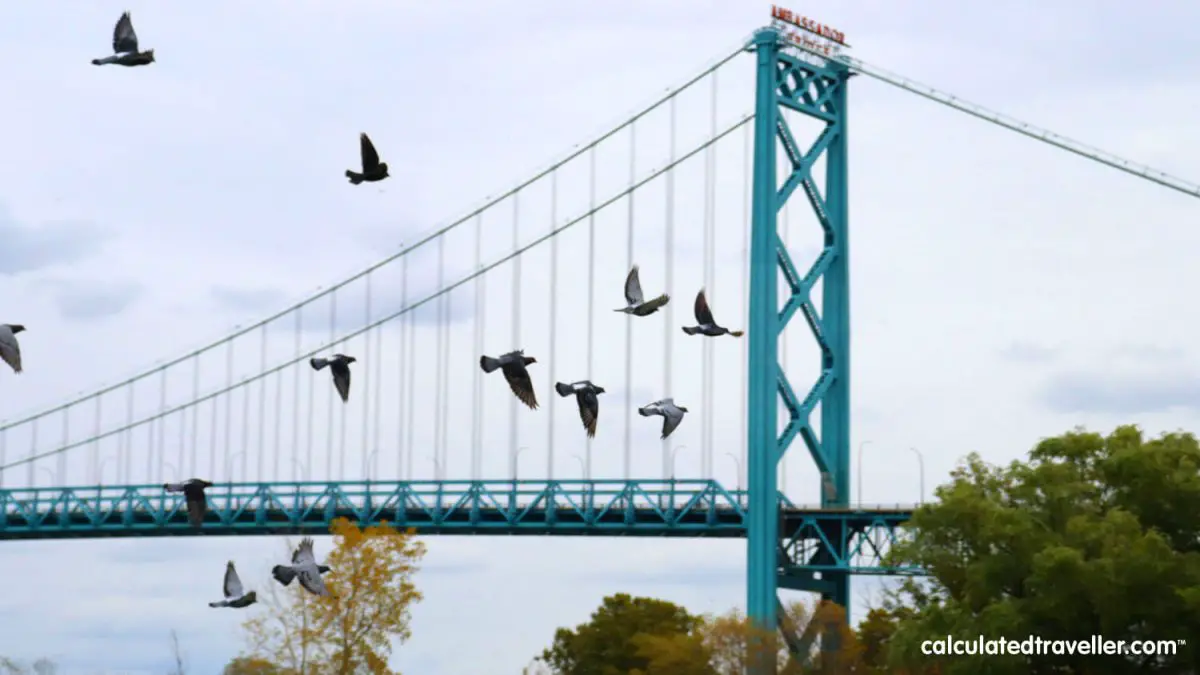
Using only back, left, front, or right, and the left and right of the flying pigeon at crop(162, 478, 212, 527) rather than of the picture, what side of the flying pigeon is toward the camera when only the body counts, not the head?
right

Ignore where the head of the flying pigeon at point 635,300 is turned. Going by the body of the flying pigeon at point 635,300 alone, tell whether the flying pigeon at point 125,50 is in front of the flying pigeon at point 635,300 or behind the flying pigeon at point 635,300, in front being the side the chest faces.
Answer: behind

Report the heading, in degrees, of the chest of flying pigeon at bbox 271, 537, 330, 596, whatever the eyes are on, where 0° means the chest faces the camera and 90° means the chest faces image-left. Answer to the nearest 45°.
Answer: approximately 270°

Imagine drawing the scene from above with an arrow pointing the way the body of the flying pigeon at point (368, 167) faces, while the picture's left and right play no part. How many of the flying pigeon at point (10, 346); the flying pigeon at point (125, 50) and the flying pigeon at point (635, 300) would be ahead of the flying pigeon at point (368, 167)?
1

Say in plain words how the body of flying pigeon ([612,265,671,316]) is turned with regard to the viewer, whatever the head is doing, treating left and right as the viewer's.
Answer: facing to the right of the viewer

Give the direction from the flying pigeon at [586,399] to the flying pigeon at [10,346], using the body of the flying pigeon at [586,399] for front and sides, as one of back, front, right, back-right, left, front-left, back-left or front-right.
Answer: back

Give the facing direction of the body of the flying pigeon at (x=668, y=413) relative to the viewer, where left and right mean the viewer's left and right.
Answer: facing to the right of the viewer

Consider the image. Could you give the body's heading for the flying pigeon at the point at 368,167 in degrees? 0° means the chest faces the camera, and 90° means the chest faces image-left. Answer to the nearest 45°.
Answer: approximately 270°

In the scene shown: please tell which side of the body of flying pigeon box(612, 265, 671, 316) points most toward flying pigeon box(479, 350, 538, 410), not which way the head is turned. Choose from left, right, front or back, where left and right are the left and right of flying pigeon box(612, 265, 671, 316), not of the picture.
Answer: back

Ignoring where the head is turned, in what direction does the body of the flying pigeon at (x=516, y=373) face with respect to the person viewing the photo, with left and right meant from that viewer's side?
facing to the right of the viewer

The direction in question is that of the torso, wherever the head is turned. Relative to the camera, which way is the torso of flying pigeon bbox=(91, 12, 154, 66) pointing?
to the viewer's right
